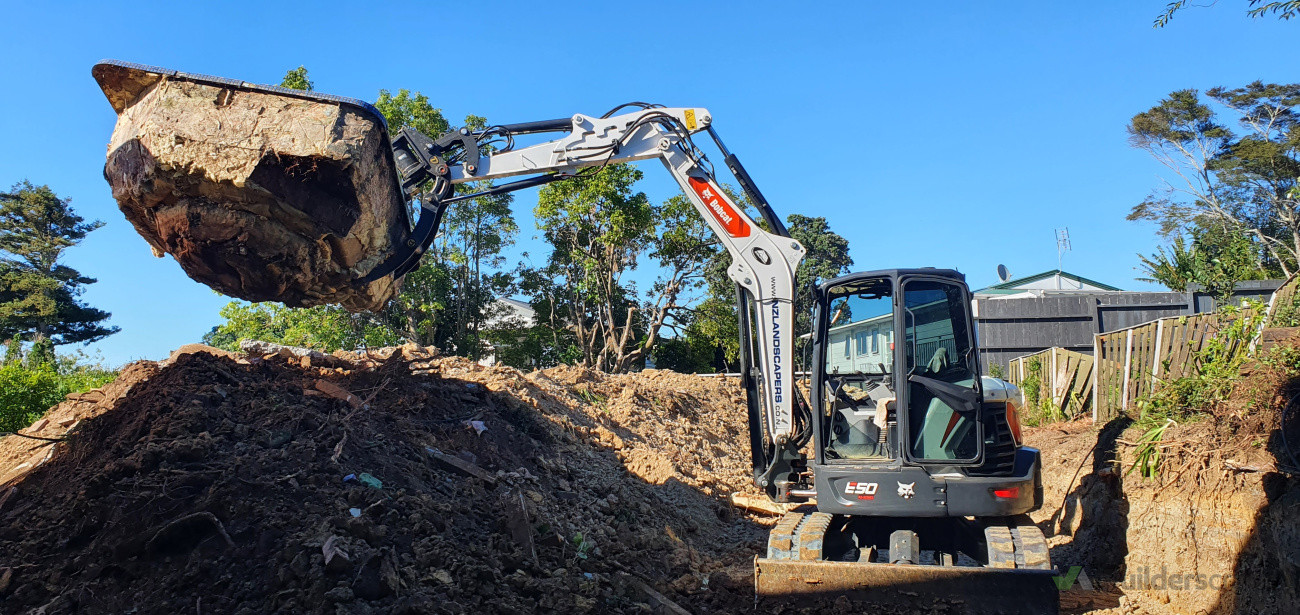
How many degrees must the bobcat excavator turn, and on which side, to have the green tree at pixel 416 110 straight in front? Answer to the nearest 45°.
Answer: approximately 45° to its right

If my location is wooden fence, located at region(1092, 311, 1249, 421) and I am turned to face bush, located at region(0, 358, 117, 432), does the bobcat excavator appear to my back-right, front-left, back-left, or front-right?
front-left

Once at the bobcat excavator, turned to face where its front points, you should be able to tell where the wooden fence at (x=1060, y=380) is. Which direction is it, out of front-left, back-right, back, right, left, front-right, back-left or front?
back-right

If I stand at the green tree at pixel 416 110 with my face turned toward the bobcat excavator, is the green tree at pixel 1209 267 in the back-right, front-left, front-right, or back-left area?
front-left

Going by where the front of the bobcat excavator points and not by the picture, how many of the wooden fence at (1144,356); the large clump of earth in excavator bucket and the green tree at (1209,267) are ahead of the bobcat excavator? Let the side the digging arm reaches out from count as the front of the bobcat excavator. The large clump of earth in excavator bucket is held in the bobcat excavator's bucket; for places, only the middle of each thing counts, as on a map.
1

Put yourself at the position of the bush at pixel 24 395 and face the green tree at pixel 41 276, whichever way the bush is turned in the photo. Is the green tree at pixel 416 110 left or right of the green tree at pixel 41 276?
right

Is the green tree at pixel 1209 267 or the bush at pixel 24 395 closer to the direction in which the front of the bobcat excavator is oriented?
the bush
